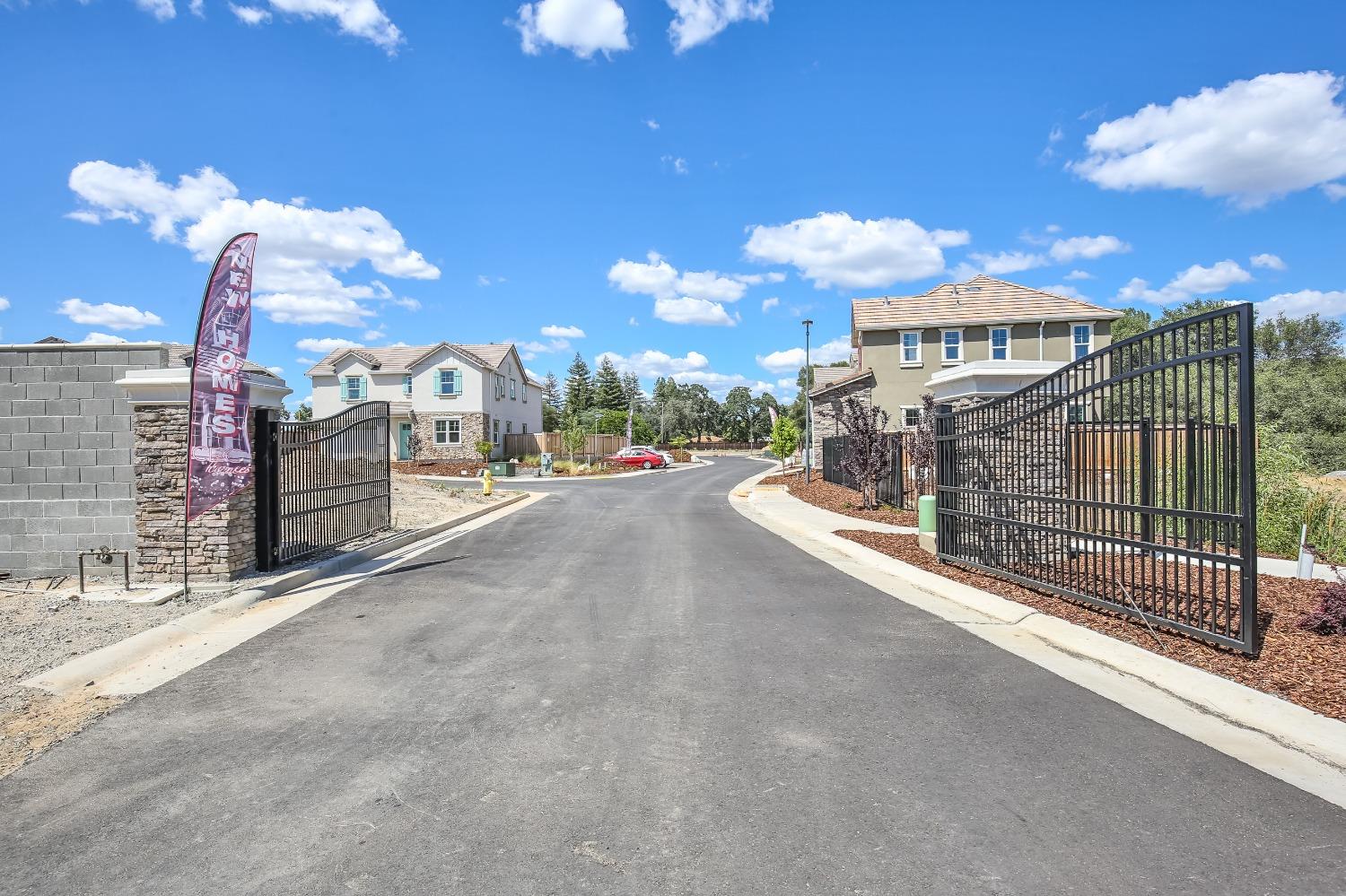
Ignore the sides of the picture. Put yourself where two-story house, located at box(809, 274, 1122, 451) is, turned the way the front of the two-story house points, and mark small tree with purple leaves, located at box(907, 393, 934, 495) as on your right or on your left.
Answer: on your left

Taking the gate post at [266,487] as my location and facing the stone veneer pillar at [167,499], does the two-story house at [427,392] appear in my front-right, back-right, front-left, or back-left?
back-right

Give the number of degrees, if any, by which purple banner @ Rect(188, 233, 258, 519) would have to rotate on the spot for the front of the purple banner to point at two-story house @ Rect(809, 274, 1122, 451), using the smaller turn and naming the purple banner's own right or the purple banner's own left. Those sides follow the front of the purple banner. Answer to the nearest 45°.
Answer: approximately 90° to the purple banner's own left

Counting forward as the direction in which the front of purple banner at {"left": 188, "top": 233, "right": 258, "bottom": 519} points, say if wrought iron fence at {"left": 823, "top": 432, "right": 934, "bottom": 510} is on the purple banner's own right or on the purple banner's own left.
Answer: on the purple banner's own left

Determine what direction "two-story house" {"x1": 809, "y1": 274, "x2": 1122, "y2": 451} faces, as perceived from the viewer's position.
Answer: facing to the left of the viewer

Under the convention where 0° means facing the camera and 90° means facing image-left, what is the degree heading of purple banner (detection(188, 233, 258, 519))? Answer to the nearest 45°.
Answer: approximately 0°

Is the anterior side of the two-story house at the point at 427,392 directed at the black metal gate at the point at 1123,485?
yes
